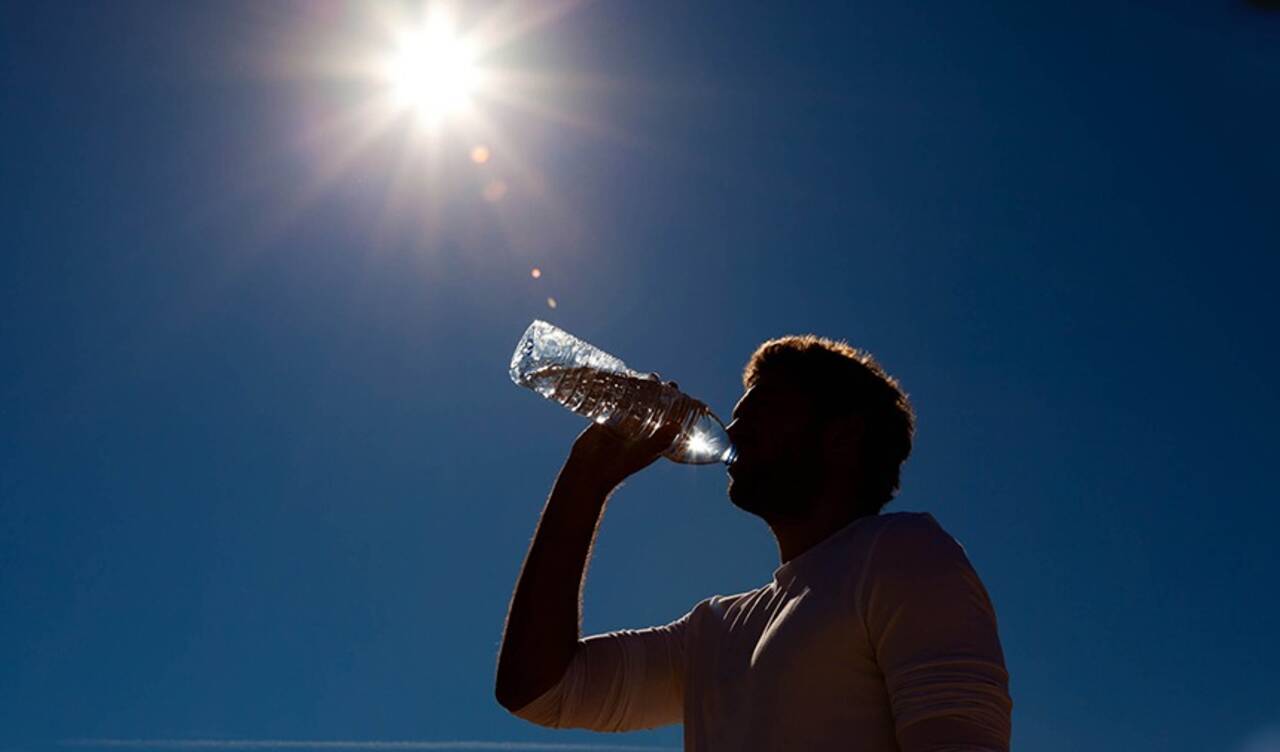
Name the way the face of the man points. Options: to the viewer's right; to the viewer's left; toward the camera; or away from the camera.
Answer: to the viewer's left

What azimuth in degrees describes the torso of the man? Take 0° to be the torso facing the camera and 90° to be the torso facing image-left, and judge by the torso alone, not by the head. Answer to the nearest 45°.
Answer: approximately 45°
